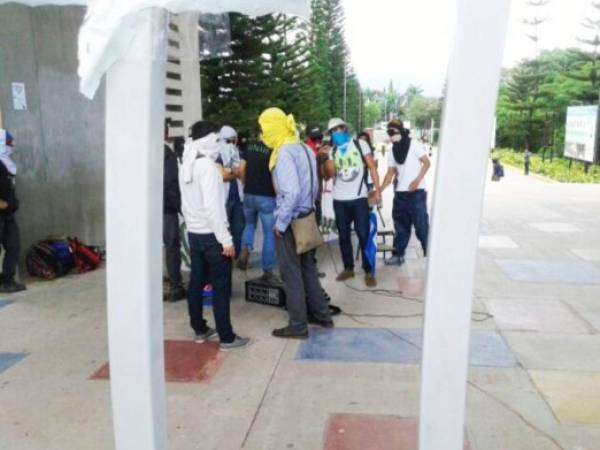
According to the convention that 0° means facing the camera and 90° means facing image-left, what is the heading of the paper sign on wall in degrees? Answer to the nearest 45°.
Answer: approximately 0°

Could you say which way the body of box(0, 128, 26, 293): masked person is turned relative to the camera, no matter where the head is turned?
to the viewer's right

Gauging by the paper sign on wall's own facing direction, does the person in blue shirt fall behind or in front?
in front

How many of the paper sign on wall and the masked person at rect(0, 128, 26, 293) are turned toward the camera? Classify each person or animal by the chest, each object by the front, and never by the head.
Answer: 1

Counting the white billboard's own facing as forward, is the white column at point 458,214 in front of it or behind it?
in front

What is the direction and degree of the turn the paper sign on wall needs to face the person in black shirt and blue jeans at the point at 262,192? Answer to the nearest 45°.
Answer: approximately 45° to its left

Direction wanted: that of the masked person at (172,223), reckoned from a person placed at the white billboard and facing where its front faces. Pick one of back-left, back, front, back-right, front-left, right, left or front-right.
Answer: front-left

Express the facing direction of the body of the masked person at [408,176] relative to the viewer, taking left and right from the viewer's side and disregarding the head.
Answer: facing the viewer and to the left of the viewer

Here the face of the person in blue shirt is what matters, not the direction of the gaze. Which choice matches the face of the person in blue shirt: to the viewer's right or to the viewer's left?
to the viewer's left
